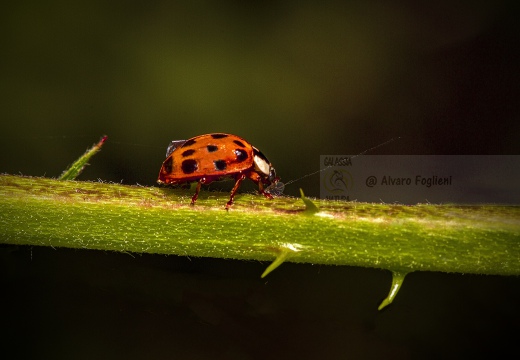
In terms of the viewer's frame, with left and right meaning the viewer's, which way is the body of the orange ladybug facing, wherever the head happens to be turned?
facing to the right of the viewer
